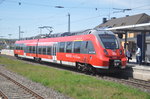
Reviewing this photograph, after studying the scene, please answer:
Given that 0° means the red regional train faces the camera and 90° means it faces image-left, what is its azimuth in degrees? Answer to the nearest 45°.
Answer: approximately 315°
